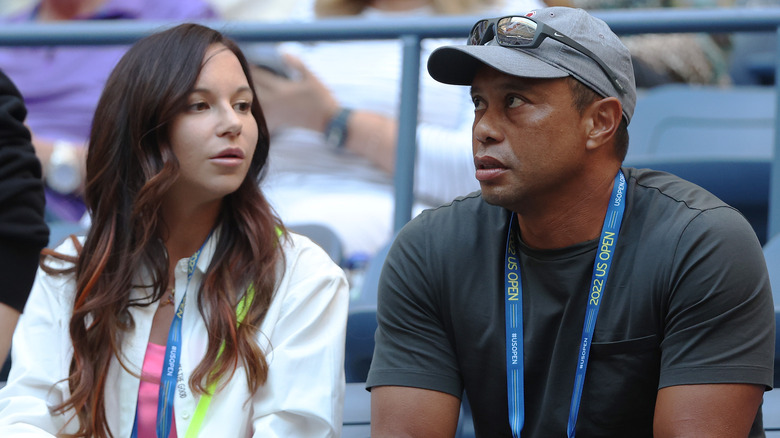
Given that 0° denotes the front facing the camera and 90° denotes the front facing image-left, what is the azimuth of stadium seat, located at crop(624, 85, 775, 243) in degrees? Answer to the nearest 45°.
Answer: approximately 0°

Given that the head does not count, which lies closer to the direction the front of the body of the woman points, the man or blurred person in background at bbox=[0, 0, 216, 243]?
the man

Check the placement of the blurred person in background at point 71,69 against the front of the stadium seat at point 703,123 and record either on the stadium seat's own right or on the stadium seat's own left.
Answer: on the stadium seat's own right

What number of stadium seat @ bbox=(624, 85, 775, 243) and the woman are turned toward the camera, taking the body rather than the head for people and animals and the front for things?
2

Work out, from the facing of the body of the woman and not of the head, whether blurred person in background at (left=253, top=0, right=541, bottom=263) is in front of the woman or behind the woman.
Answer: behind

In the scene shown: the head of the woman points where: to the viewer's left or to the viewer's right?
to the viewer's right

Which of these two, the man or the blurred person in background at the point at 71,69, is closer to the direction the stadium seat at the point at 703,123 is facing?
the man

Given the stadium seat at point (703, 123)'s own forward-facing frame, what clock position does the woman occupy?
The woman is roughly at 1 o'clock from the stadium seat.

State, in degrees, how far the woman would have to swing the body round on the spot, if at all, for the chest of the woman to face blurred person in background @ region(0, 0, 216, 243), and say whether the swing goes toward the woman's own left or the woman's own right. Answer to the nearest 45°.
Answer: approximately 180°

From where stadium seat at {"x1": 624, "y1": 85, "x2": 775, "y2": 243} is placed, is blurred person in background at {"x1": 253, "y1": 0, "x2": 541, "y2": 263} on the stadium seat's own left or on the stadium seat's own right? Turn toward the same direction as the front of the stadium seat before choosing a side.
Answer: on the stadium seat's own right

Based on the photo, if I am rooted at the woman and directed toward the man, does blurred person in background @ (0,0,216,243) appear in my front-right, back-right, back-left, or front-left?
back-left

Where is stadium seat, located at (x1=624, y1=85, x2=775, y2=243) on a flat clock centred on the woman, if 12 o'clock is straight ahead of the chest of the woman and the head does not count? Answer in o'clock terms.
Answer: The stadium seat is roughly at 8 o'clock from the woman.
